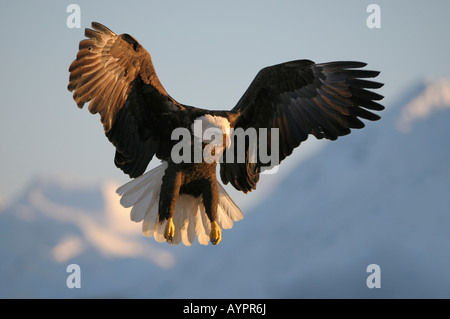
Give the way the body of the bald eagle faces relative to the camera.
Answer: toward the camera
